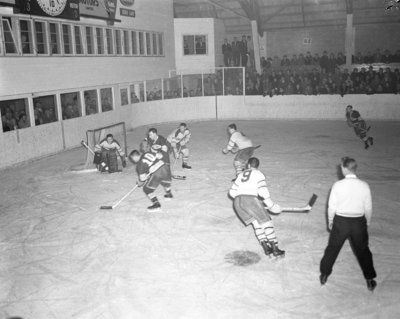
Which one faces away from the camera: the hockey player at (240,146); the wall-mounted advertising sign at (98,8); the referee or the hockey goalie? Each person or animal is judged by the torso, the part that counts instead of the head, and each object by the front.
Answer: the referee

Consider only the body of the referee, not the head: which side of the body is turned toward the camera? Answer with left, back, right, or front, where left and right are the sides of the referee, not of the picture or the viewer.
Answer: back

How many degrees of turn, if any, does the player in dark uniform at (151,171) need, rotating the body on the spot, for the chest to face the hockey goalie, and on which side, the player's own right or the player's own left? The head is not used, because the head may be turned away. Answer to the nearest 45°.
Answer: approximately 45° to the player's own right

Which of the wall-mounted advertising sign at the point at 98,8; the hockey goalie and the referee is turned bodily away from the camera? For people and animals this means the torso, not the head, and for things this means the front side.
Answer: the referee

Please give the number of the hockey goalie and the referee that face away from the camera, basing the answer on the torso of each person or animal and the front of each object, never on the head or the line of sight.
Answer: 1

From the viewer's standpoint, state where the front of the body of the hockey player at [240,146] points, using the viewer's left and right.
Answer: facing to the left of the viewer

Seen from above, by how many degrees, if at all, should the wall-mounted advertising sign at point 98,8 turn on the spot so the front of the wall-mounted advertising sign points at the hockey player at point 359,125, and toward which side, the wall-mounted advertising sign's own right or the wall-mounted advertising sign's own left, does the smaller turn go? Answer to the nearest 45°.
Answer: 0° — it already faces them

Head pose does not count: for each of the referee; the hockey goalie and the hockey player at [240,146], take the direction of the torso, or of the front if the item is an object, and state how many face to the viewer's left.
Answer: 1

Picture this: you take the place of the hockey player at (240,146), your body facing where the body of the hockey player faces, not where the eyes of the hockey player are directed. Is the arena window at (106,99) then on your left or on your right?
on your right

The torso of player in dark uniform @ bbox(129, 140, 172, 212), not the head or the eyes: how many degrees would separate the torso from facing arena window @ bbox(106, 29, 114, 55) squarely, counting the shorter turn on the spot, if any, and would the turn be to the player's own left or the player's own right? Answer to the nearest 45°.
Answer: approximately 45° to the player's own right

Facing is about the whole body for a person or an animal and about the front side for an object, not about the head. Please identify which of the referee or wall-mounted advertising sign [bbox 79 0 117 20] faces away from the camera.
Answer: the referee

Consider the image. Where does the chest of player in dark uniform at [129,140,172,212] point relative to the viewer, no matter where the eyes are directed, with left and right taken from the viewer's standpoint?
facing away from the viewer and to the left of the viewer

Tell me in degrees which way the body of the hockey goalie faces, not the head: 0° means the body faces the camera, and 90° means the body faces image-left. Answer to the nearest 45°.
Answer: approximately 0°

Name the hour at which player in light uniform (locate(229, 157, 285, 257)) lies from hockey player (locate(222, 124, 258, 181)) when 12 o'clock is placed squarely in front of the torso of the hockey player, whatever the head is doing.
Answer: The player in light uniform is roughly at 9 o'clock from the hockey player.
